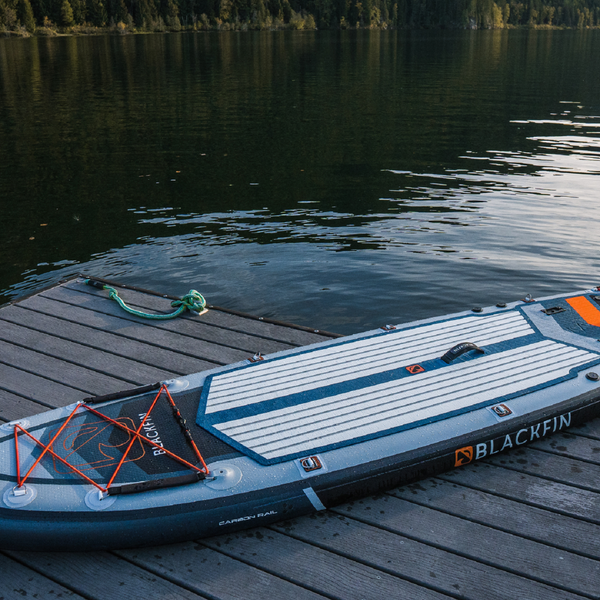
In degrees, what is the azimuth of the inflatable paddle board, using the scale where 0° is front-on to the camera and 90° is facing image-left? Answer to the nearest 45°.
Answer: approximately 45°

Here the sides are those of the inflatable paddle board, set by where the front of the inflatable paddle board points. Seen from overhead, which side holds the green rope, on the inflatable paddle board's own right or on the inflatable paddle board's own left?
on the inflatable paddle board's own right
